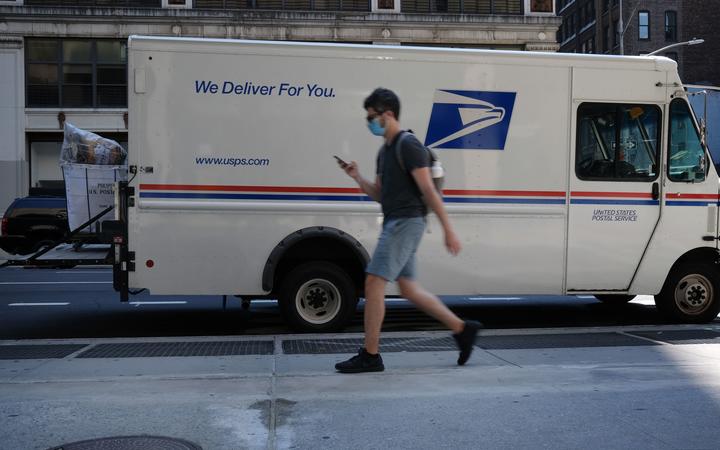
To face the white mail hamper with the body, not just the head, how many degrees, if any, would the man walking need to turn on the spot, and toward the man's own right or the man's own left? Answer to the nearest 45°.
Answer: approximately 45° to the man's own right

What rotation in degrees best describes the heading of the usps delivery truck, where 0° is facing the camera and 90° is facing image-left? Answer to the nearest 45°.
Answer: approximately 270°

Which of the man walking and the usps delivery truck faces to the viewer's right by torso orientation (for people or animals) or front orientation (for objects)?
the usps delivery truck

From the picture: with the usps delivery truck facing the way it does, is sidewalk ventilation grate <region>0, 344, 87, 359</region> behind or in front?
behind

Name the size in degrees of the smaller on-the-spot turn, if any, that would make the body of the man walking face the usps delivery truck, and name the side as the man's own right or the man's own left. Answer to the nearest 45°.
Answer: approximately 90° to the man's own right

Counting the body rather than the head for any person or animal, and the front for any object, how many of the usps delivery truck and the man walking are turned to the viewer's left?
1

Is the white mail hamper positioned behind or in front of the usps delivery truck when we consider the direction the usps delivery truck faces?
behind

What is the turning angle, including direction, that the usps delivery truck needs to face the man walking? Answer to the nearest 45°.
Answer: approximately 90° to its right

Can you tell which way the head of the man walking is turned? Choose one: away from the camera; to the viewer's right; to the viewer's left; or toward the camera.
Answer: to the viewer's left
